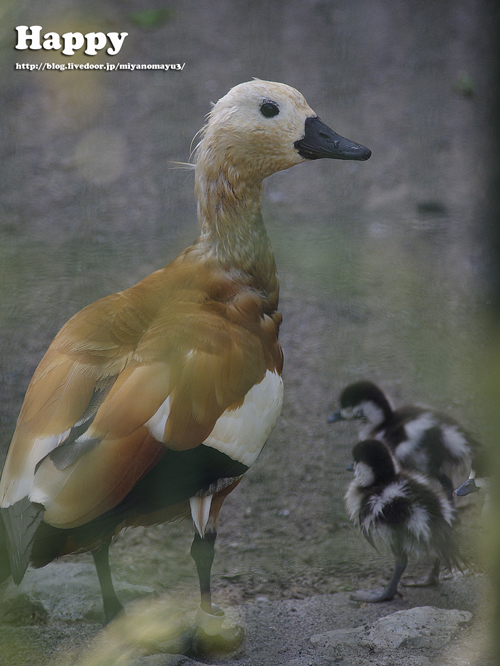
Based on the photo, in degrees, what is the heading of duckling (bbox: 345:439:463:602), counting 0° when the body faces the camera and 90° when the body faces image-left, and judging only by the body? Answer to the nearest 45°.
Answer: approximately 90°
